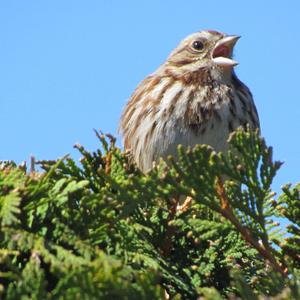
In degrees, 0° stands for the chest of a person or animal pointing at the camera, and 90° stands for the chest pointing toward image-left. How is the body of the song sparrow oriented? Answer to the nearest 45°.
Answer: approximately 315°
